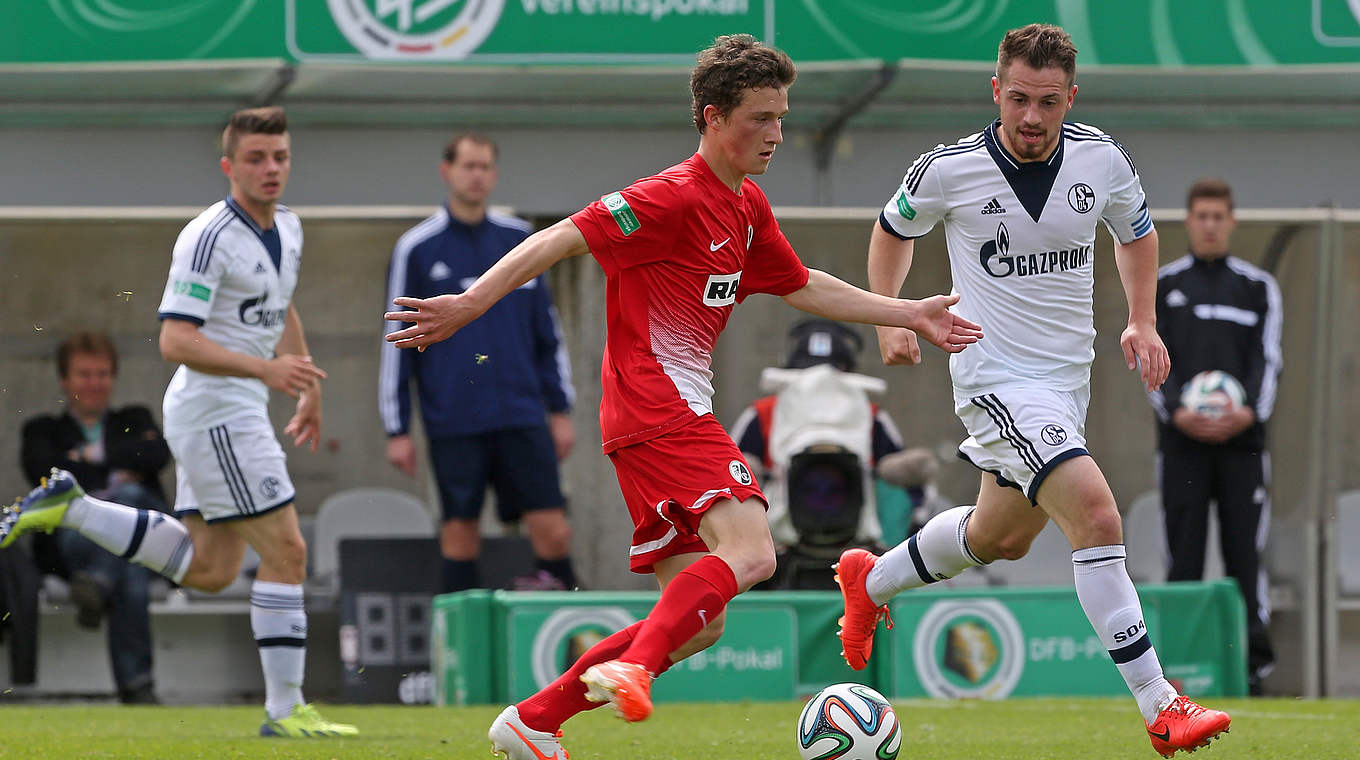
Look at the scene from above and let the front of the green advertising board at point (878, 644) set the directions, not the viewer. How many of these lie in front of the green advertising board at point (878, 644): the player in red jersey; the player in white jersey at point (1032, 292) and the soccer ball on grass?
3

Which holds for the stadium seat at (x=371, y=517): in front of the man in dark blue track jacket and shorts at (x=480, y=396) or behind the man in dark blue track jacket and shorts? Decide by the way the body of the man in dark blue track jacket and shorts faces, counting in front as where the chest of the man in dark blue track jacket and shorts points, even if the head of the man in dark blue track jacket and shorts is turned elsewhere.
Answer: behind

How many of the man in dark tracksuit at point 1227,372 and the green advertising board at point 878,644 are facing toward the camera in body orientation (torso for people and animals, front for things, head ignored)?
2

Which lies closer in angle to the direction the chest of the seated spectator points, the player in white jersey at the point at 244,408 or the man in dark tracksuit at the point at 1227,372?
the player in white jersey

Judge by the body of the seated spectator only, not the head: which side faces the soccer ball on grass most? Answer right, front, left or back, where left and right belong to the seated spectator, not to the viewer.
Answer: front

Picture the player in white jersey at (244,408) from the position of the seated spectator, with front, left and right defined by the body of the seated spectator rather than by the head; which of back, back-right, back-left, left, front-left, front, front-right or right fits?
front

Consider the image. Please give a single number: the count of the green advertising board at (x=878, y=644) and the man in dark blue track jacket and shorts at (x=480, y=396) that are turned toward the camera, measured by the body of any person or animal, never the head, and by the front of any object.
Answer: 2

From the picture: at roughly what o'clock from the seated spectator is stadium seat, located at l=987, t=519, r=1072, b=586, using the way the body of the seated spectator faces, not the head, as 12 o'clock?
The stadium seat is roughly at 9 o'clock from the seated spectator.

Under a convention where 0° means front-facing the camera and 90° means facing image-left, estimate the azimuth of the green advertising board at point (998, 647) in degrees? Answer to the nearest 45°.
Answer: approximately 0°

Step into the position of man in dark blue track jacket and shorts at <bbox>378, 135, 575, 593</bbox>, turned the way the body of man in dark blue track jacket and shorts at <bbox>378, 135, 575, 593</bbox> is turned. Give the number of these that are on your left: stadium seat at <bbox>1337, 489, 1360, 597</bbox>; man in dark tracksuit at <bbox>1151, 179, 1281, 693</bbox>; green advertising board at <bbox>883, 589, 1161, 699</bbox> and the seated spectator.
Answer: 3

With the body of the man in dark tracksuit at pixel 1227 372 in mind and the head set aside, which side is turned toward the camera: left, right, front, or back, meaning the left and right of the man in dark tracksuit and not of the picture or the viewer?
front

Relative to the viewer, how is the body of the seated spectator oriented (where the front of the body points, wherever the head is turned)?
toward the camera

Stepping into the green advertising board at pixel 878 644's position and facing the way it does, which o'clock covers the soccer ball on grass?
The soccer ball on grass is roughly at 12 o'clock from the green advertising board.
